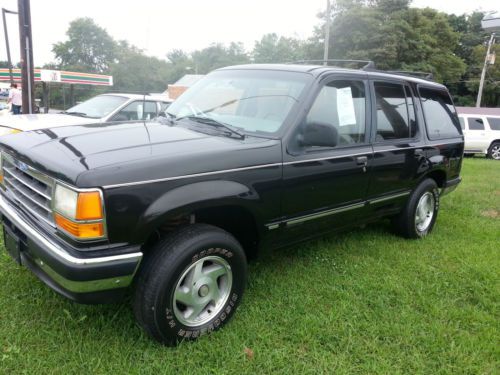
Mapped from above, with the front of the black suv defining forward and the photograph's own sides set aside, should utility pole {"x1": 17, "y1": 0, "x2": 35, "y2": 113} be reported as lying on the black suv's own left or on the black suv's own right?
on the black suv's own right

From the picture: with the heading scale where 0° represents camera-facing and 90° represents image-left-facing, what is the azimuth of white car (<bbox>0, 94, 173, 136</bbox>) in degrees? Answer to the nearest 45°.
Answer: approximately 45°

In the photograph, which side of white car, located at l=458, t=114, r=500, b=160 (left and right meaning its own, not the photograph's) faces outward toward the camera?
left

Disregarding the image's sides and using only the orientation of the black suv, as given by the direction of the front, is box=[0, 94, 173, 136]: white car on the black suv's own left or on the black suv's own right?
on the black suv's own right

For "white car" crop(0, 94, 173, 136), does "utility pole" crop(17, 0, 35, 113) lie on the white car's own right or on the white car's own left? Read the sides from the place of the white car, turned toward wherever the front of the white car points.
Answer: on the white car's own right
